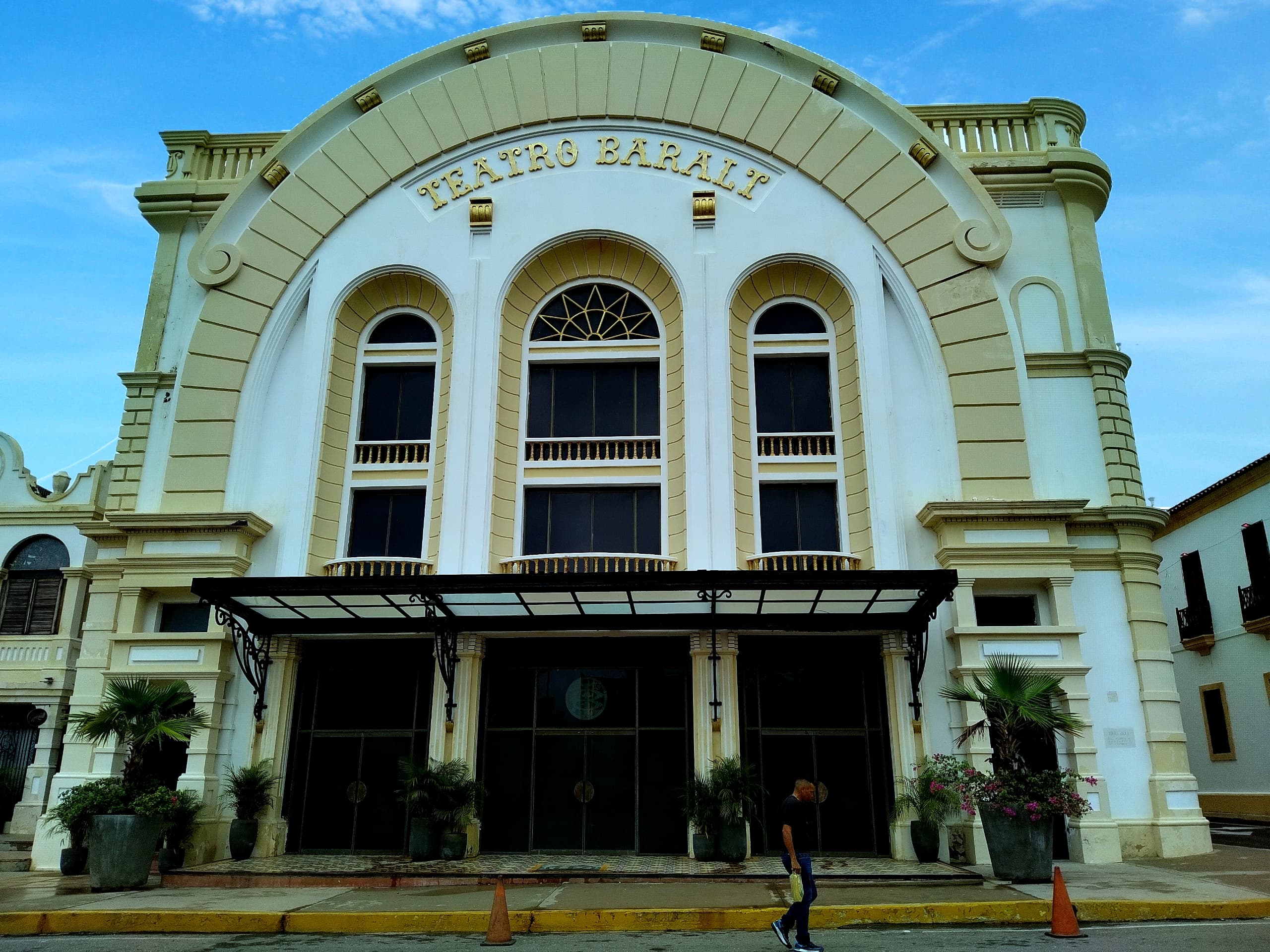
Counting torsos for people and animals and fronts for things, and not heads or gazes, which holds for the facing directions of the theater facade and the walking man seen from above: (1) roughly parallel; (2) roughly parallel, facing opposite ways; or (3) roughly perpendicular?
roughly perpendicular

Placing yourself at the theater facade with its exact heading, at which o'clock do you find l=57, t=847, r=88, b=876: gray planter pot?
The gray planter pot is roughly at 3 o'clock from the theater facade.

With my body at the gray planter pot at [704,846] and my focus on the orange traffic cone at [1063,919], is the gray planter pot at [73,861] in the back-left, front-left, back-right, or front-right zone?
back-right

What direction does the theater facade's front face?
toward the camera

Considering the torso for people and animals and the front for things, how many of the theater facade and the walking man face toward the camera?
1
